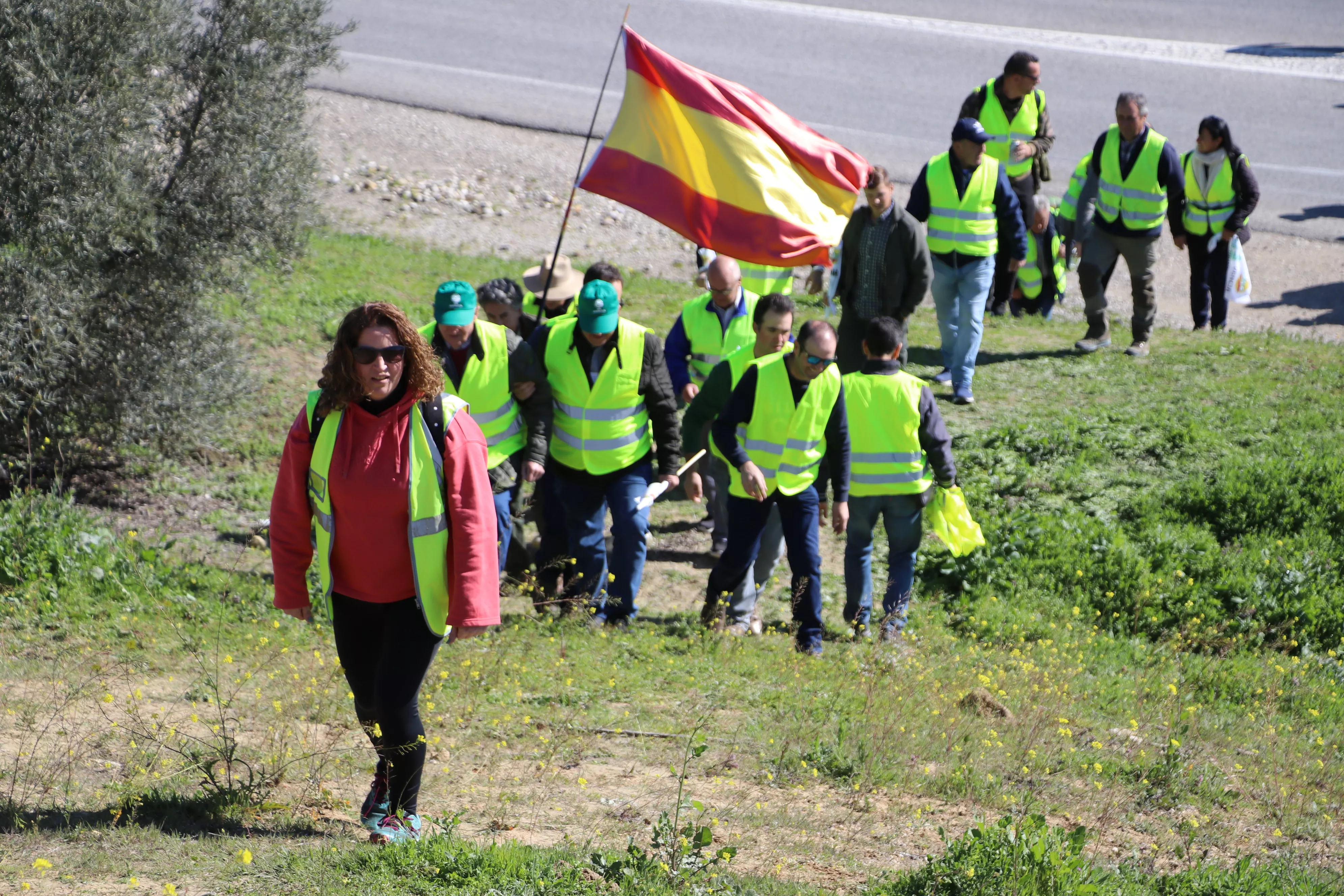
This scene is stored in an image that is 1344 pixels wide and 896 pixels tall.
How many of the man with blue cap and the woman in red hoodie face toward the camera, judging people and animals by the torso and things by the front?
2

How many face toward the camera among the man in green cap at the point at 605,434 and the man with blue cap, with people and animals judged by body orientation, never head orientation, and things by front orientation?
2

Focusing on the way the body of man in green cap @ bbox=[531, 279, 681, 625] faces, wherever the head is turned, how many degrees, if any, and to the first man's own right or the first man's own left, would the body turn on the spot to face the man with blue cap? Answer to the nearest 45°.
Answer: approximately 135° to the first man's own left

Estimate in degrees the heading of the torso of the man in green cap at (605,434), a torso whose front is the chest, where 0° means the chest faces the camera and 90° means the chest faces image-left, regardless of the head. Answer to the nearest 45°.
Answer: approximately 0°
